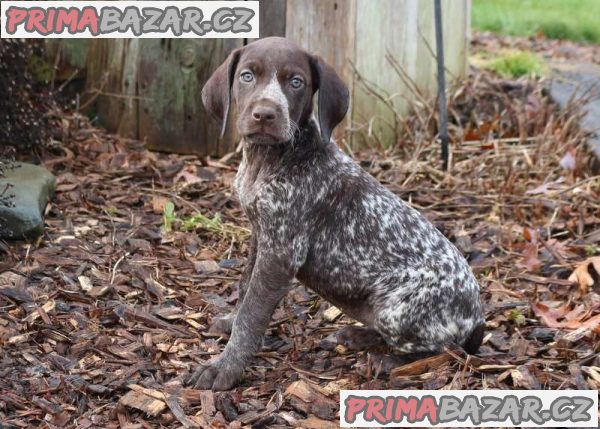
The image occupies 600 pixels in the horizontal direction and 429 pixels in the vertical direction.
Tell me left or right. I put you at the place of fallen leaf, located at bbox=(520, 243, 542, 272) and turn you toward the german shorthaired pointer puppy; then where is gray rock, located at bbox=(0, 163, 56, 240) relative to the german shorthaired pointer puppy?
right

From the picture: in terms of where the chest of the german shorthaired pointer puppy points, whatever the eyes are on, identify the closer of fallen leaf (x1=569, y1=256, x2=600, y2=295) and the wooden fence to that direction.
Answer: the wooden fence

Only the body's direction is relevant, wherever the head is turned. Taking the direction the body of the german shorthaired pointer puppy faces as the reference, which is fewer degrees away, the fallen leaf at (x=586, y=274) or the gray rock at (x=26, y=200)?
the gray rock

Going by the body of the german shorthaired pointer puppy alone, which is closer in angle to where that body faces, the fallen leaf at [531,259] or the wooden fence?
the wooden fence

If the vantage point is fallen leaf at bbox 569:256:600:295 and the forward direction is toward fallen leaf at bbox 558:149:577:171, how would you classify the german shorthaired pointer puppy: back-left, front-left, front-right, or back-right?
back-left

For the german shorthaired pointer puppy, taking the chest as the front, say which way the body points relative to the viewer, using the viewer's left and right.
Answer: facing to the left of the viewer

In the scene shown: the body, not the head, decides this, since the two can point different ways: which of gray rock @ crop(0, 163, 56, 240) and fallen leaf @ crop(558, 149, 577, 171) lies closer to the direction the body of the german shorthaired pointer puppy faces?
the gray rock

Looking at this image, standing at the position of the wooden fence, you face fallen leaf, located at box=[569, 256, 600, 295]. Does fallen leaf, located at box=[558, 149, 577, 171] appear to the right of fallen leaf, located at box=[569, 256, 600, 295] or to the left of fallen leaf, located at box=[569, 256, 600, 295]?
left

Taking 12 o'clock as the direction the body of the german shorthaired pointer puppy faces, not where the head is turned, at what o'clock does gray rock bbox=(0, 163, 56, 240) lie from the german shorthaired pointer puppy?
The gray rock is roughly at 1 o'clock from the german shorthaired pointer puppy.
